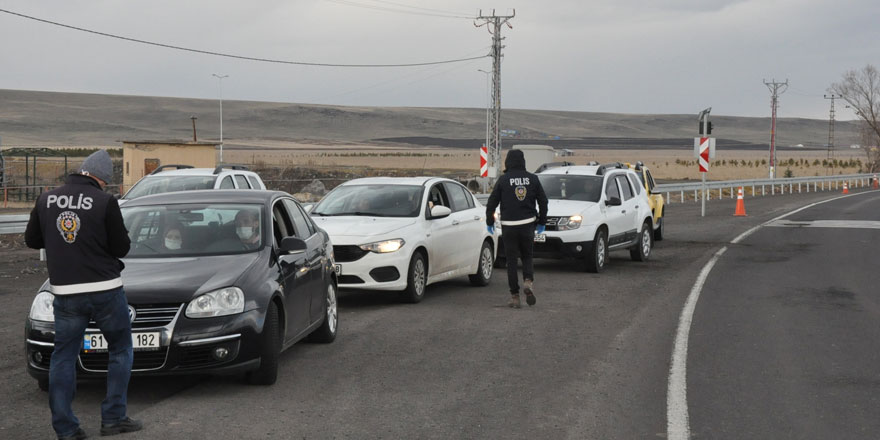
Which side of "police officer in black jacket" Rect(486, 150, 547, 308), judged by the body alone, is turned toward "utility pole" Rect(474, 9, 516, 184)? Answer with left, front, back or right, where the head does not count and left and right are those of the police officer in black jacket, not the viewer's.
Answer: front

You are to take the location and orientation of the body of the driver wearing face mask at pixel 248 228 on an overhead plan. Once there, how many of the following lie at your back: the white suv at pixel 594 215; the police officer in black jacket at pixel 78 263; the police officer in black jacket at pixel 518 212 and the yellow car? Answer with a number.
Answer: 3

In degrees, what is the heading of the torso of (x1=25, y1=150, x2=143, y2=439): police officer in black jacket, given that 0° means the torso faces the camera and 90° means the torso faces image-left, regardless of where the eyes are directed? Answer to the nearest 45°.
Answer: approximately 225°

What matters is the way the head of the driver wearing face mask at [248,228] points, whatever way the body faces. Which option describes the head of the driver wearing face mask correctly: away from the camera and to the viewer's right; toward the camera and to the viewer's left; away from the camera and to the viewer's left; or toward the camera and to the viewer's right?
toward the camera and to the viewer's left

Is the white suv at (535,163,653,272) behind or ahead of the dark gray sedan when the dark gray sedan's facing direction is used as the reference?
behind

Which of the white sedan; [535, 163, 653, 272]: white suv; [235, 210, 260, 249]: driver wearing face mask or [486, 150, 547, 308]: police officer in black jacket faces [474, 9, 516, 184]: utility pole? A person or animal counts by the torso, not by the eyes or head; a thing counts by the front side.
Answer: the police officer in black jacket

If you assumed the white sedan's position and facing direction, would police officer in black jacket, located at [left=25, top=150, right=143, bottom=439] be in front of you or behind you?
in front

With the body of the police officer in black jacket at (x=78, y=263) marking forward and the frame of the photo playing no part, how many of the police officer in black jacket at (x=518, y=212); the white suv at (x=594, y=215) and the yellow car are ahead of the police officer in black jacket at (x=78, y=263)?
3

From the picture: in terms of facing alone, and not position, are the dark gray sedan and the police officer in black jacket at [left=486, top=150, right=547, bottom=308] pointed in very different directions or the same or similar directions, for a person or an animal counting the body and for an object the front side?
very different directions

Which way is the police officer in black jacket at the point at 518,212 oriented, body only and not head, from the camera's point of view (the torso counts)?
away from the camera

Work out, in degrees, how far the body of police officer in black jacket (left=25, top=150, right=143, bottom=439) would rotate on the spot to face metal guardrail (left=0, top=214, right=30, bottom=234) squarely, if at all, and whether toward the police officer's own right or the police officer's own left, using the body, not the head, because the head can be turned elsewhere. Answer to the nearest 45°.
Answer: approximately 45° to the police officer's own left

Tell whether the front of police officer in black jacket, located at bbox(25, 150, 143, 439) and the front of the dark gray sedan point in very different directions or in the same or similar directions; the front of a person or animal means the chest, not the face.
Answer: very different directions

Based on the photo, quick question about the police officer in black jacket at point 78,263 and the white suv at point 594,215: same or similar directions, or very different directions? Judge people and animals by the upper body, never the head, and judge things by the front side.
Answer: very different directions

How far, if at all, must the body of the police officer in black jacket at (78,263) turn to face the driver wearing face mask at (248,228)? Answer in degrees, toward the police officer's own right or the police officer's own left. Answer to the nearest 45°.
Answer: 0° — they already face them

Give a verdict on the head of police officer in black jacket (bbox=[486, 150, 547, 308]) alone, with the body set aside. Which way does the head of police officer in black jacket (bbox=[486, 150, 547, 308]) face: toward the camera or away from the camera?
away from the camera

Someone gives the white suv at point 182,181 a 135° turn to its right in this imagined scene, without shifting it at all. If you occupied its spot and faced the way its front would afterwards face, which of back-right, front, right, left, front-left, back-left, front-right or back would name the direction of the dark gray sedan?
back

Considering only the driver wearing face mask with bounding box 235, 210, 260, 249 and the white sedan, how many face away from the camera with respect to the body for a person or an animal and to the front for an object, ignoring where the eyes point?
0

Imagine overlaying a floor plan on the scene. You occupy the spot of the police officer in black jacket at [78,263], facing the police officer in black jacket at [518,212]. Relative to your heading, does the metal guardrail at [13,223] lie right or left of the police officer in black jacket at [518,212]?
left
